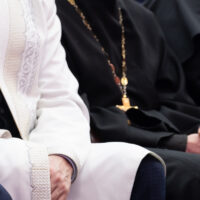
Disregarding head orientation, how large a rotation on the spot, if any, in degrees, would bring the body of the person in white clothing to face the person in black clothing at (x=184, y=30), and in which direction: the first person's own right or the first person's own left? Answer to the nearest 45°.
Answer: approximately 135° to the first person's own left

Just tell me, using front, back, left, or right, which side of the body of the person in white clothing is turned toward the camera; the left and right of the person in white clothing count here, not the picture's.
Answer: front

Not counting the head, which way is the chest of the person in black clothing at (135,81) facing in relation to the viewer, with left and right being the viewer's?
facing the viewer and to the right of the viewer

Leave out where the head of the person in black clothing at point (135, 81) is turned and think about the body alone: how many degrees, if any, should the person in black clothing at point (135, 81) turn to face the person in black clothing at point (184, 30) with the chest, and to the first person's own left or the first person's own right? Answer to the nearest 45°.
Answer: approximately 90° to the first person's own left

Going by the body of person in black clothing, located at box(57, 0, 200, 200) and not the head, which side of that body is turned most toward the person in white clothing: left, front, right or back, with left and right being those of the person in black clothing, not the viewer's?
right

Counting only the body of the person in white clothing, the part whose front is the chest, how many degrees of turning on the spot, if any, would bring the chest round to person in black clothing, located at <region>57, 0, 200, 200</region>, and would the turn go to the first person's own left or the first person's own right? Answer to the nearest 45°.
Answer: approximately 135° to the first person's own left

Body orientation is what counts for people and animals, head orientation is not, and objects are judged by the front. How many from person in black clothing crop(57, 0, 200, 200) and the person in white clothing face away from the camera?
0
